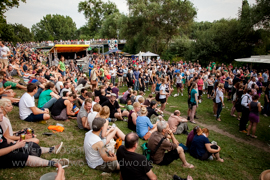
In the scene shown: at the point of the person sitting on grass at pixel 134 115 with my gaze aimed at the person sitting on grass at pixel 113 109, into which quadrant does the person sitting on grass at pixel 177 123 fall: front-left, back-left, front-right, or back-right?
back-right

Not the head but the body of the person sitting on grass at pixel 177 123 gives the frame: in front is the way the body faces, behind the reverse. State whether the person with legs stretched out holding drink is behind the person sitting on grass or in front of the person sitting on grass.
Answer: behind
